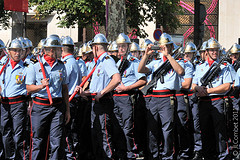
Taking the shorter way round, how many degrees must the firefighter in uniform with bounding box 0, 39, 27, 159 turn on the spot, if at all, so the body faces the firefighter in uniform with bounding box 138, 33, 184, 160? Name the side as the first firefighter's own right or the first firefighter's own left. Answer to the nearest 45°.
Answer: approximately 90° to the first firefighter's own left

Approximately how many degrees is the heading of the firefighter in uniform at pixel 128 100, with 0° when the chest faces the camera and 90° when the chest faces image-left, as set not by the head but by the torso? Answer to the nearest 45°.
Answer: approximately 45°

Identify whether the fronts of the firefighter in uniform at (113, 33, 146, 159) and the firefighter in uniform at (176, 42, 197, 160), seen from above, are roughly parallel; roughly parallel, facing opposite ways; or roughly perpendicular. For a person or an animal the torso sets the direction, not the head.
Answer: roughly parallel

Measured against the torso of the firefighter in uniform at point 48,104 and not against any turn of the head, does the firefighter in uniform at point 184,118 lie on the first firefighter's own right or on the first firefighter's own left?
on the first firefighter's own left

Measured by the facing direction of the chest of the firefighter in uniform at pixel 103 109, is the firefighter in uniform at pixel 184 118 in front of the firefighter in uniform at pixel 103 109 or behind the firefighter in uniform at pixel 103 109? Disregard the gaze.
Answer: behind

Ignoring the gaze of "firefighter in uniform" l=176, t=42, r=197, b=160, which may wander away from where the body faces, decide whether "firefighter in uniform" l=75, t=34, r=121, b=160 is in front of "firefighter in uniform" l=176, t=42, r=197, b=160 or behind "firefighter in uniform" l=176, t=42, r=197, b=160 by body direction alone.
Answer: in front

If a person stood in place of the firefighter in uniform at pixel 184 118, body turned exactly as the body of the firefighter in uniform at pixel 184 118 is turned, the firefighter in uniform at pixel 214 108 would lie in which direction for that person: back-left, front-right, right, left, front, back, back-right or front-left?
left

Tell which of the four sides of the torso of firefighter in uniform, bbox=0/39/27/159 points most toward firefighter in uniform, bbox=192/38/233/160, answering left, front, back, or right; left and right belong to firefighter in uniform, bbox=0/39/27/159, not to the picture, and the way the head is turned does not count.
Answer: left

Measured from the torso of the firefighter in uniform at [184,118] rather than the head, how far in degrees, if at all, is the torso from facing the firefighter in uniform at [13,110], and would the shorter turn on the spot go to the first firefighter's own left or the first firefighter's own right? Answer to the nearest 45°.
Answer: approximately 45° to the first firefighter's own right

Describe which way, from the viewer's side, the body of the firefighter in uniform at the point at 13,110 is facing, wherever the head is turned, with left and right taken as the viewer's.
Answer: facing the viewer

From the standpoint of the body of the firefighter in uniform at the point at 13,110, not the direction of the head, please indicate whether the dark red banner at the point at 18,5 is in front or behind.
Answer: behind

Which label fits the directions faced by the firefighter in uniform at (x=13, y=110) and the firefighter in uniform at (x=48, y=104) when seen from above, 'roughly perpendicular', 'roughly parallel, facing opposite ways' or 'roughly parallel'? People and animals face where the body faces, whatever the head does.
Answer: roughly parallel
